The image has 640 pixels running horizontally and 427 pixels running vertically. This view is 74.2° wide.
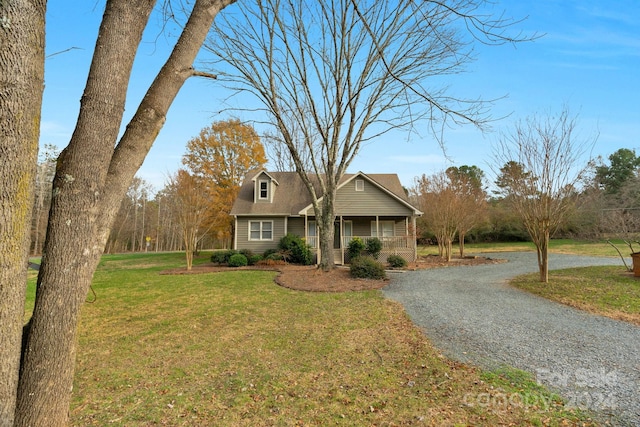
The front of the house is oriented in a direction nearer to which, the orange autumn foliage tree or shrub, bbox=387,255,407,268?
the shrub

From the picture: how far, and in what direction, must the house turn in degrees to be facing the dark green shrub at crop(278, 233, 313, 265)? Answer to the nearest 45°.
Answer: approximately 45° to its right

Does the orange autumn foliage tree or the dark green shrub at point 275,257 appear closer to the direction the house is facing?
the dark green shrub

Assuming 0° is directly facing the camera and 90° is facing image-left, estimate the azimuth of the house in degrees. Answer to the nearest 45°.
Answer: approximately 0°

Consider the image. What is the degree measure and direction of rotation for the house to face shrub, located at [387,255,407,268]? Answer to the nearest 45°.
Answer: approximately 45° to its left

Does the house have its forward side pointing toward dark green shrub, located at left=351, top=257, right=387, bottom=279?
yes

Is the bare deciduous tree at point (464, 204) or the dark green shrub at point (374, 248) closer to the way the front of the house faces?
the dark green shrub

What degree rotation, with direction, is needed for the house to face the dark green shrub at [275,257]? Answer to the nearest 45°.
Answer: approximately 45° to its right

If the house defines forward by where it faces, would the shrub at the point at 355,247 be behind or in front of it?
in front

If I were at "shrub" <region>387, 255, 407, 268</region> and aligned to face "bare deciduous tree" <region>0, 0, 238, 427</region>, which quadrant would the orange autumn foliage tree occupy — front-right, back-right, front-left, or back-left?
back-right
